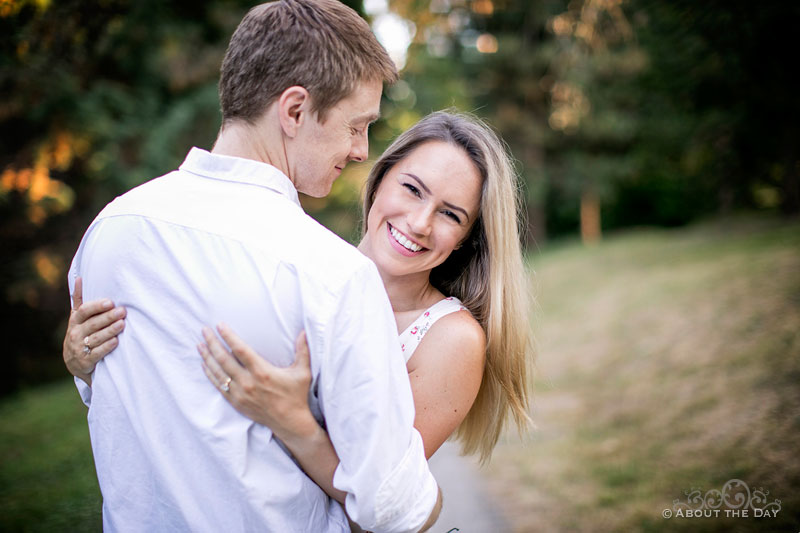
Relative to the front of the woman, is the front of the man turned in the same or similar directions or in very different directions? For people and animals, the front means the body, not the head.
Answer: very different directions

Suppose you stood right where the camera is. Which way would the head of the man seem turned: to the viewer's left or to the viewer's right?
to the viewer's right

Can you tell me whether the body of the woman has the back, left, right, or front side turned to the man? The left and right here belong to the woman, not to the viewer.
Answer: front

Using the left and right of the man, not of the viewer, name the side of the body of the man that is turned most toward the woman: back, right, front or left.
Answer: front

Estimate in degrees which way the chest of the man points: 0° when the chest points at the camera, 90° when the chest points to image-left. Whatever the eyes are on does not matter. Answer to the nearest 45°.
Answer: approximately 225°

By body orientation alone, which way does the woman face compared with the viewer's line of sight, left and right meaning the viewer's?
facing the viewer and to the left of the viewer
